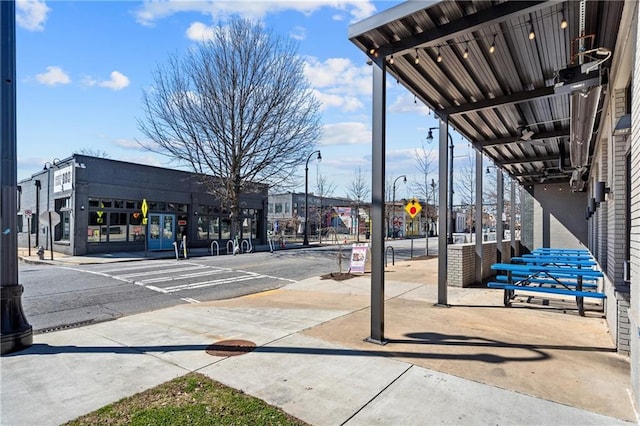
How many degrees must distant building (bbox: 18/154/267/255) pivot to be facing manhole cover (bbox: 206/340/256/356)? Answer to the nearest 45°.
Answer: approximately 45° to its right

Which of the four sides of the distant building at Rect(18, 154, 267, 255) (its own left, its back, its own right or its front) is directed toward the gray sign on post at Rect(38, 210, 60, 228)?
right

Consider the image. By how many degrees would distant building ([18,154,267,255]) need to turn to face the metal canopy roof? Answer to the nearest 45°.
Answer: approximately 45° to its right

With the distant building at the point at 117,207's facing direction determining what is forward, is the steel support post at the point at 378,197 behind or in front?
in front

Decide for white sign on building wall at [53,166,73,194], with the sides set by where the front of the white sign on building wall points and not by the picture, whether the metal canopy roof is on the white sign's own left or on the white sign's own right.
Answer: on the white sign's own left

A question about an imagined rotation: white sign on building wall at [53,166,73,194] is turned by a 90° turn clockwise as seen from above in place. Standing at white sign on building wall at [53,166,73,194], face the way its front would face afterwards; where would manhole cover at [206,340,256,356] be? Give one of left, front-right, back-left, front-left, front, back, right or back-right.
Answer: back-left

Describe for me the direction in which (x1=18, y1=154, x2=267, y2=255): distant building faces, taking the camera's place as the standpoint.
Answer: facing the viewer and to the right of the viewer

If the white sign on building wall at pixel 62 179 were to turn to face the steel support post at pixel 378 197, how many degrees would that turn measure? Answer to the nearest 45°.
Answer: approximately 45° to its left

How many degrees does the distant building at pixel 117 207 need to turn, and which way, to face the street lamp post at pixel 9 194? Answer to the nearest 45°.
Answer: approximately 45° to its right

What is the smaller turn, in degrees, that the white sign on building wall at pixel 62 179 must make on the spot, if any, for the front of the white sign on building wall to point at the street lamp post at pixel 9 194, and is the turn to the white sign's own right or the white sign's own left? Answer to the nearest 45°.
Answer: approximately 45° to the white sign's own left

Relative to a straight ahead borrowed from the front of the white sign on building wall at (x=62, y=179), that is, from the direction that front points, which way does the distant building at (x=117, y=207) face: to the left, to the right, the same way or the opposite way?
to the left
